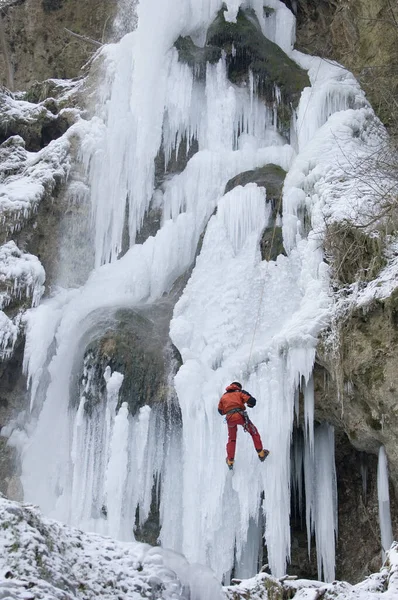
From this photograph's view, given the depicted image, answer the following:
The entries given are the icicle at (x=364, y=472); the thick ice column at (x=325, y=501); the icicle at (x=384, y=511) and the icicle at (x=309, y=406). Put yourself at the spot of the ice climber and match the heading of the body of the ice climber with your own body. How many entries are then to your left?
0

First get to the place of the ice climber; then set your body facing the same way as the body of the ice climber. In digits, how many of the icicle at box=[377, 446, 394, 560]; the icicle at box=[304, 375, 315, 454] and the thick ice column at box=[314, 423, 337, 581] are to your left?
0

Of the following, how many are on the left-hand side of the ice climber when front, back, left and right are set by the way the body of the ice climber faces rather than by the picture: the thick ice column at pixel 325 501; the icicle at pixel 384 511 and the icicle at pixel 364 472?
0

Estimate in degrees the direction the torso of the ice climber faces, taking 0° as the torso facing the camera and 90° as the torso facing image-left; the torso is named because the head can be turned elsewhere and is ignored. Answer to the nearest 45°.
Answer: approximately 180°

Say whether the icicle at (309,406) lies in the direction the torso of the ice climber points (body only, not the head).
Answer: no

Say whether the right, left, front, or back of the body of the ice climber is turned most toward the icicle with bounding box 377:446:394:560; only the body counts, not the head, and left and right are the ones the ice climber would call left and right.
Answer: right

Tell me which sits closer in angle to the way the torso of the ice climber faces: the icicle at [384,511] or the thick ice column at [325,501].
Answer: the thick ice column
